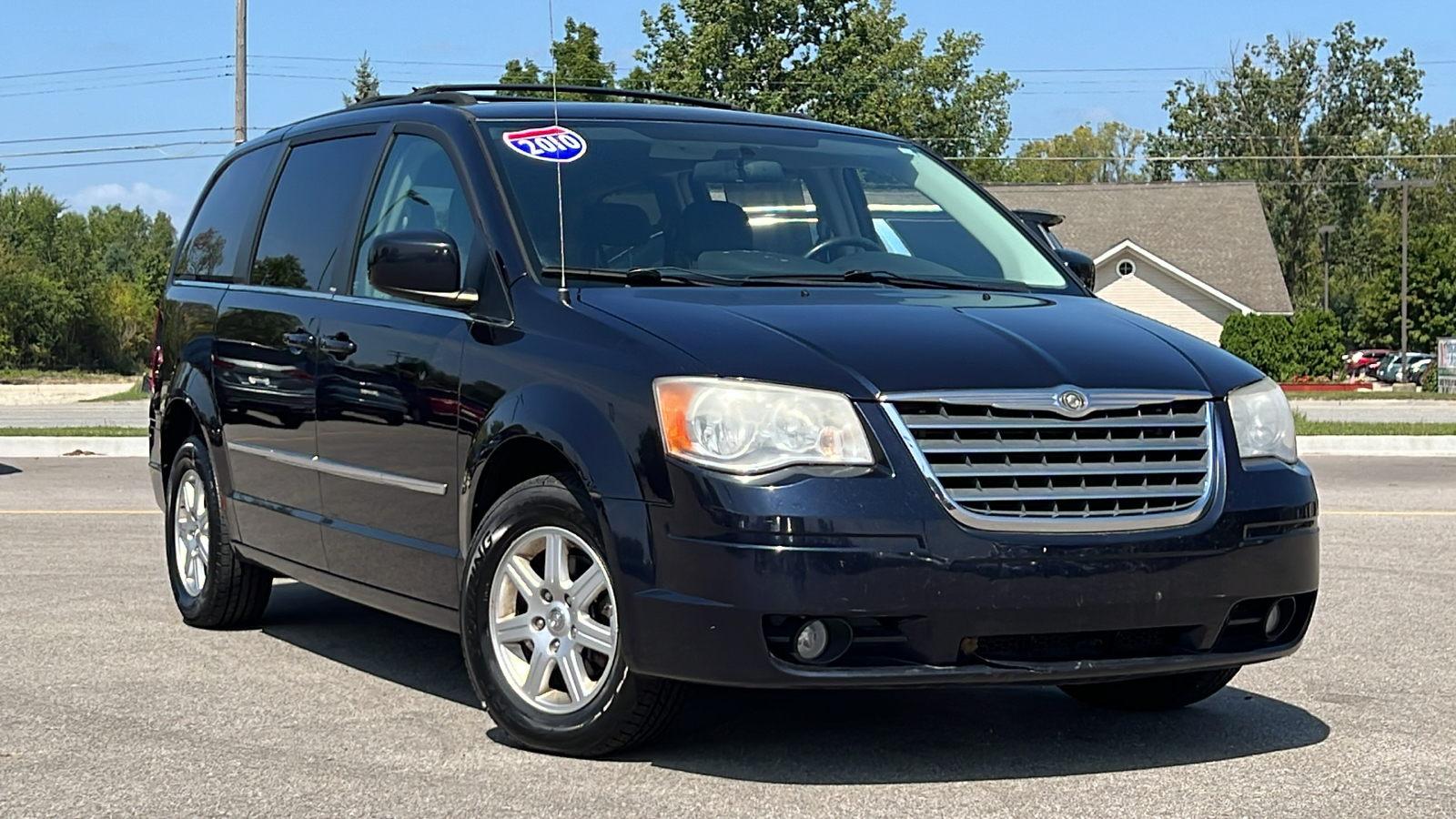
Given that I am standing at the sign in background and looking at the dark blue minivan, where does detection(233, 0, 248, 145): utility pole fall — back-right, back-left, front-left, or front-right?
front-right

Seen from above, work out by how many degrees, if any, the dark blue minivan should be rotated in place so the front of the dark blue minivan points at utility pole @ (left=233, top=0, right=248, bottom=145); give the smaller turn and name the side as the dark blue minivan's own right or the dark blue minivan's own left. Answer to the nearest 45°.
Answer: approximately 135° to the dark blue minivan's own left

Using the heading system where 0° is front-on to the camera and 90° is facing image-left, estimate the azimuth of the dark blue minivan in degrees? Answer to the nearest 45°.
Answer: approximately 315°

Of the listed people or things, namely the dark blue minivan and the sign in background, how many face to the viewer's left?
0

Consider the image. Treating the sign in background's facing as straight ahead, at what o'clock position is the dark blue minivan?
The dark blue minivan is roughly at 12 o'clock from the sign in background.

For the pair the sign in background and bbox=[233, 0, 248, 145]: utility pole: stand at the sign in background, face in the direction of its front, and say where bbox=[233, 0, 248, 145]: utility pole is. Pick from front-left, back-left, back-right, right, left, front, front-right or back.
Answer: front-right

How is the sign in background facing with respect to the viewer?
toward the camera

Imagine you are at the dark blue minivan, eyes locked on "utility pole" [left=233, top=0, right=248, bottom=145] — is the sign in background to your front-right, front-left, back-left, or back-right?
front-right

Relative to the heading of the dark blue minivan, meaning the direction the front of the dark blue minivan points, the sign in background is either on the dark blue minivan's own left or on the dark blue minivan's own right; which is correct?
on the dark blue minivan's own left

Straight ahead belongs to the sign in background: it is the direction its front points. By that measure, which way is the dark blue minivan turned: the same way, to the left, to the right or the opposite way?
to the left
